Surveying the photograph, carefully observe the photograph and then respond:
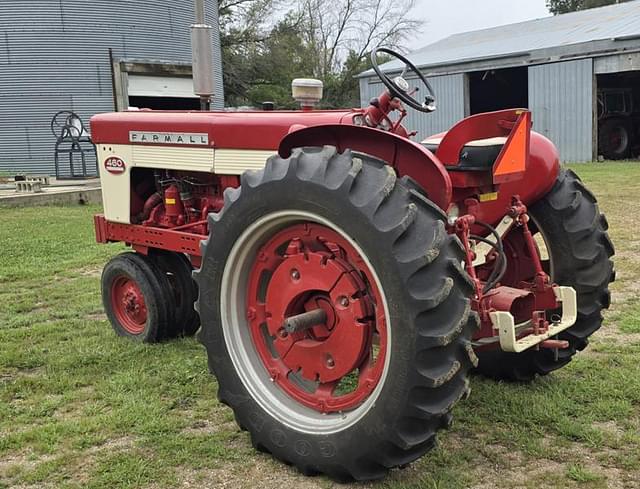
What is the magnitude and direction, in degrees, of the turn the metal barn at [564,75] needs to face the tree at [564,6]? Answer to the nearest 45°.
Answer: approximately 135° to its right

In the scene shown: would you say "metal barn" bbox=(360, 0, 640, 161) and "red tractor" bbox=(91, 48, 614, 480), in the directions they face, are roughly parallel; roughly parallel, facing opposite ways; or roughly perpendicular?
roughly perpendicular

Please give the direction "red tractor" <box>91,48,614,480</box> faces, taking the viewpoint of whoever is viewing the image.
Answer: facing away from the viewer and to the left of the viewer

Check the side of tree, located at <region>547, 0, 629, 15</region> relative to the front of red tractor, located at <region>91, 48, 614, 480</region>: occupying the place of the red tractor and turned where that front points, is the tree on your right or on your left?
on your right

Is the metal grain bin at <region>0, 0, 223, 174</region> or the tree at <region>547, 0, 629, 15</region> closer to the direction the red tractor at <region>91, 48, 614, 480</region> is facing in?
the metal grain bin

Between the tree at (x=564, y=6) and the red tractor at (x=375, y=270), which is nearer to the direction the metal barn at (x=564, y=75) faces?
the red tractor

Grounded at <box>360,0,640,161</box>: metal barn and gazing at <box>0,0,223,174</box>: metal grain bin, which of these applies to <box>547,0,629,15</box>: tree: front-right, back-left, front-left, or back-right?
back-right

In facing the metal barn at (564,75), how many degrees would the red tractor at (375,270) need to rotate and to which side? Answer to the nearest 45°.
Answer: approximately 45° to its right
